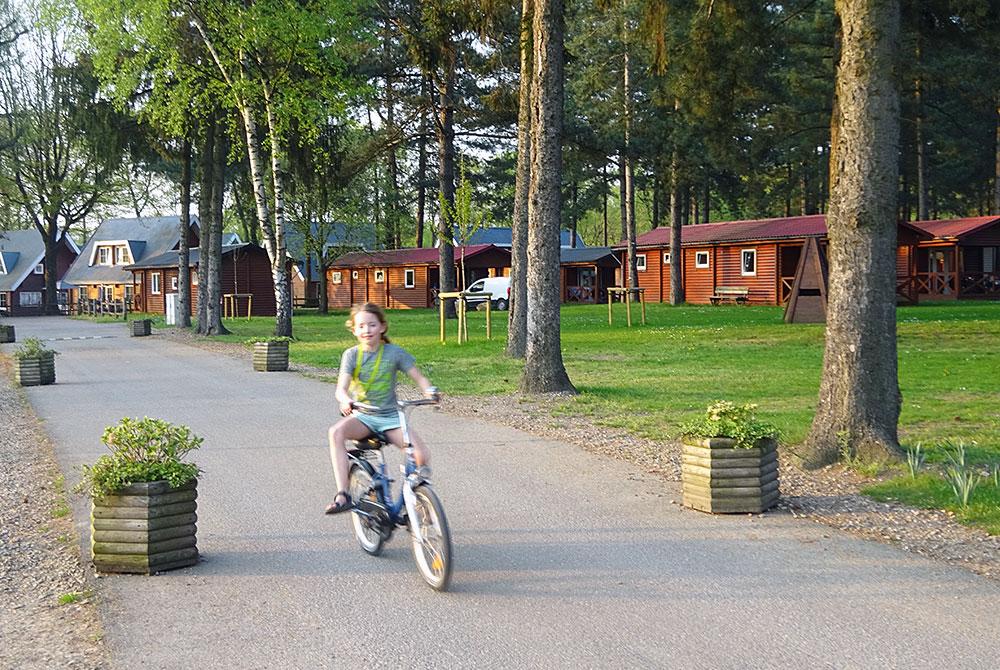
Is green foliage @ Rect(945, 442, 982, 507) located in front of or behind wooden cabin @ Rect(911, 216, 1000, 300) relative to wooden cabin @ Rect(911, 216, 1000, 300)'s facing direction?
in front

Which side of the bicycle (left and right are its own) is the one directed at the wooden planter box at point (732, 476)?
left

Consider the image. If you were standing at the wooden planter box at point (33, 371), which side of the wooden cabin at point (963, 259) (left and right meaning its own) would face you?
front

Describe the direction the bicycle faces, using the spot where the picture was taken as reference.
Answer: facing the viewer and to the right of the viewer

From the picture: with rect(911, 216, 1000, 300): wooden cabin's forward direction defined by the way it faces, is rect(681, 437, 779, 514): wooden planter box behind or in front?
in front

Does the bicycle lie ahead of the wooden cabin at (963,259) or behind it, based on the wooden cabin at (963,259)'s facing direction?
ahead

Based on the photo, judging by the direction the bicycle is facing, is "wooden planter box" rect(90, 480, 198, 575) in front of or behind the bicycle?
behind

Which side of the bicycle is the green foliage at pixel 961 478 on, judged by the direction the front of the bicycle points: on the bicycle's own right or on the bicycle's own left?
on the bicycle's own left

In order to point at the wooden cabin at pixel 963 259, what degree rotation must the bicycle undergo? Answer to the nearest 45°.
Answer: approximately 90° to its left

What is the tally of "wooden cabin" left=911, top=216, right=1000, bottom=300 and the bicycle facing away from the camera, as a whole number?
0

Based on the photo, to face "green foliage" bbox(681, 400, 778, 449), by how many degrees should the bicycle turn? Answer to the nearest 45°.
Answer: approximately 90° to its left
